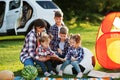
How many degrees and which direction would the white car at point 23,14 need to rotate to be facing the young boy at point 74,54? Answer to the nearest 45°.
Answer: approximately 90° to its left

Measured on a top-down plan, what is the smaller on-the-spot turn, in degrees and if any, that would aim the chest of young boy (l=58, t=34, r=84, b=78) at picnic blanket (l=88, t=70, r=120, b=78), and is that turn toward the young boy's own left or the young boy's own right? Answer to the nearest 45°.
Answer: approximately 135° to the young boy's own left

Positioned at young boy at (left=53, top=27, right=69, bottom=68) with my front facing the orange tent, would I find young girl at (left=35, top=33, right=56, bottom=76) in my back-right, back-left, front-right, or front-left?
back-right

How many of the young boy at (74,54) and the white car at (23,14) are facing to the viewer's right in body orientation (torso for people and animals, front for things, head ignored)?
0

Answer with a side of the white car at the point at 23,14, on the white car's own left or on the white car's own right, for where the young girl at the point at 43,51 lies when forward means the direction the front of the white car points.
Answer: on the white car's own left

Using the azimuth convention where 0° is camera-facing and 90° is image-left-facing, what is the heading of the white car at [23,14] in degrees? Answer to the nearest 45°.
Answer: approximately 90°

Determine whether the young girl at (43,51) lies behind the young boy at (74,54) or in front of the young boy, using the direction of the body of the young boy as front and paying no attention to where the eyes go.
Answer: in front

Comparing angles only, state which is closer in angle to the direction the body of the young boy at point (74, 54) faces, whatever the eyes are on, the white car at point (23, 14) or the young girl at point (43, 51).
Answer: the young girl
